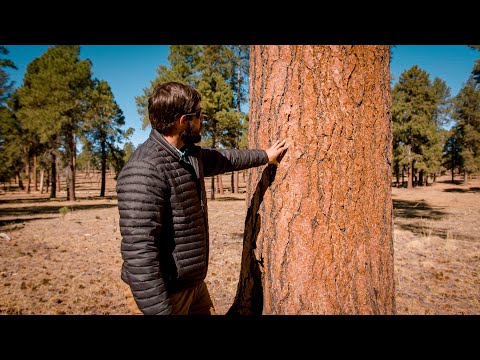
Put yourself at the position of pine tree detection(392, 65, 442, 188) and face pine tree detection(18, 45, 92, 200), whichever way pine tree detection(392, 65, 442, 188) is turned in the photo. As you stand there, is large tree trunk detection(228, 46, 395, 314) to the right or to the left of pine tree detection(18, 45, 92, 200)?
left

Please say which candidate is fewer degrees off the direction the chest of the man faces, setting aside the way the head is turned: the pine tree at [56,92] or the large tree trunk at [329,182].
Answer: the large tree trunk

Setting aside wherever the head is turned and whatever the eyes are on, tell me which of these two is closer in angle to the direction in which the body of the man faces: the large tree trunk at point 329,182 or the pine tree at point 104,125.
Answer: the large tree trunk

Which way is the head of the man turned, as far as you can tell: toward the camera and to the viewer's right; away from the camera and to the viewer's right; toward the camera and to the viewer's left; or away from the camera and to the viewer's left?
away from the camera and to the viewer's right

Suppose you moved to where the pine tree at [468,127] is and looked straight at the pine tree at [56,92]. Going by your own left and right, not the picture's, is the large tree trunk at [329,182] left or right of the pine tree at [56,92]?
left

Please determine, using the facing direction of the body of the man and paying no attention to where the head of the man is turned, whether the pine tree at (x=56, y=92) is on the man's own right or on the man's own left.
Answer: on the man's own left

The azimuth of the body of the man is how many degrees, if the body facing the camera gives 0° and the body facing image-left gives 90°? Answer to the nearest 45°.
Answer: approximately 270°
